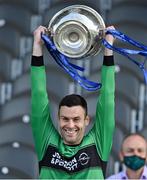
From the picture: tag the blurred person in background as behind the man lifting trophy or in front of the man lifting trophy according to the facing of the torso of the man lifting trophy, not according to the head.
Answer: behind

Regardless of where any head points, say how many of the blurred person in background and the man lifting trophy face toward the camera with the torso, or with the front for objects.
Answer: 2

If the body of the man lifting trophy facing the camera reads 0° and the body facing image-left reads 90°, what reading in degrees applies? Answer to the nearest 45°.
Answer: approximately 0°

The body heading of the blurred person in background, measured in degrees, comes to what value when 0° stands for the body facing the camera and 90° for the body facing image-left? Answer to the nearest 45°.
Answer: approximately 0°
